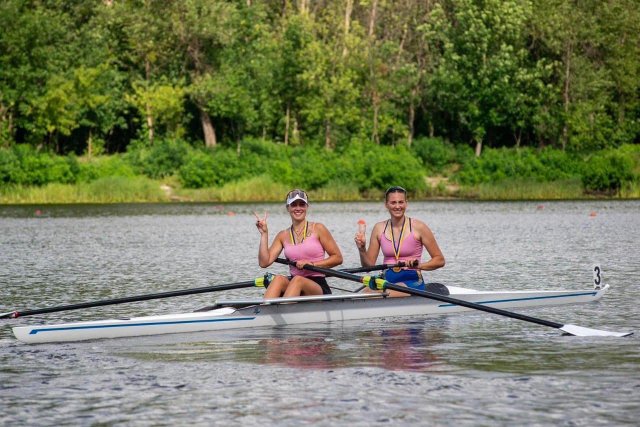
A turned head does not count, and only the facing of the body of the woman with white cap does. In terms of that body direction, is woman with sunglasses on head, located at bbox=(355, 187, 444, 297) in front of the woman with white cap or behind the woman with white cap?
behind

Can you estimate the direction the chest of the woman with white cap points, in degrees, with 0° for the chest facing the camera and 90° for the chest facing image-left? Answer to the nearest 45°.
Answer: approximately 45°

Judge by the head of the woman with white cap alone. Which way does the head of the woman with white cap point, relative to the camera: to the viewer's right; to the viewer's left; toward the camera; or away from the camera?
toward the camera

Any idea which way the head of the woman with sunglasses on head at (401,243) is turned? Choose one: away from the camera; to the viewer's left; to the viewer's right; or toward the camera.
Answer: toward the camera

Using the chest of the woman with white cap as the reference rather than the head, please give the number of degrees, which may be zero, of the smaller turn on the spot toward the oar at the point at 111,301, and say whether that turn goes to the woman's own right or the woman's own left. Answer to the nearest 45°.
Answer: approximately 45° to the woman's own right
